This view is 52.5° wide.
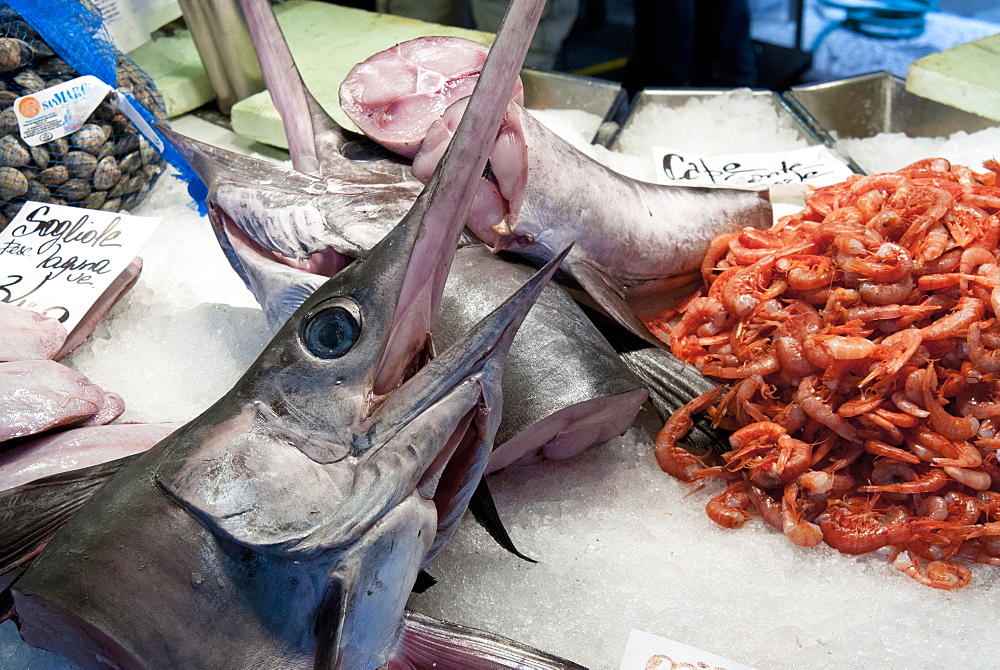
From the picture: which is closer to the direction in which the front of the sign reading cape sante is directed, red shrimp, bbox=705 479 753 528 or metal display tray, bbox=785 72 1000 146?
the red shrimp

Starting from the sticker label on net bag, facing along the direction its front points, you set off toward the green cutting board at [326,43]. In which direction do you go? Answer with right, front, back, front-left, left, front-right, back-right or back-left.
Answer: back-left

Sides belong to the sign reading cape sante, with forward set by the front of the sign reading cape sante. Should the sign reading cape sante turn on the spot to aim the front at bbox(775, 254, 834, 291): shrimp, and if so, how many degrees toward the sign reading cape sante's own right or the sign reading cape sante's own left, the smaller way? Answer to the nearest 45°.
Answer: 0° — it already faces it

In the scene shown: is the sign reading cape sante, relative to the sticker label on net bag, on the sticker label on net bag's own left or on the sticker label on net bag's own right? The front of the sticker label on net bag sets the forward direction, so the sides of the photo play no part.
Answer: on the sticker label on net bag's own left

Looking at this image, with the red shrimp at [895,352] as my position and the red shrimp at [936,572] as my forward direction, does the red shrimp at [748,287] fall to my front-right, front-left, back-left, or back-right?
back-right

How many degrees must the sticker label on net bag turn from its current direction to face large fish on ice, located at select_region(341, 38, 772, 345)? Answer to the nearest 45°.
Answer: approximately 45° to its left

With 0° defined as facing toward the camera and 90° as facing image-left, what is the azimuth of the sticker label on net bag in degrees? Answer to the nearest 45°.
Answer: approximately 0°

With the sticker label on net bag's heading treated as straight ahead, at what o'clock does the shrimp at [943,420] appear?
The shrimp is roughly at 11 o'clock from the sticker label on net bag.

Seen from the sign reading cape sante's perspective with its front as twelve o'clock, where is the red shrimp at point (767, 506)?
The red shrimp is roughly at 12 o'clock from the sign reading cape sante.

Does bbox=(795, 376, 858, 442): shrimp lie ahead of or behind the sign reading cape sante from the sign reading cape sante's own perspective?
ahead

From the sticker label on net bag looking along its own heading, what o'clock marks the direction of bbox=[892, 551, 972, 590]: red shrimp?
The red shrimp is roughly at 11 o'clock from the sticker label on net bag.

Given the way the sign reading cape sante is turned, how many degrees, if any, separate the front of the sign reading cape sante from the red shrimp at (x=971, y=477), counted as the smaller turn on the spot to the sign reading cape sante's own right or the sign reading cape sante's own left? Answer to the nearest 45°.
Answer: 0° — it already faces it

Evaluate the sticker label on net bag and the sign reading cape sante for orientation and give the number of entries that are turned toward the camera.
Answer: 2

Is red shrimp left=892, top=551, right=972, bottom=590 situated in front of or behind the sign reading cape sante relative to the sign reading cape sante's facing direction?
in front
